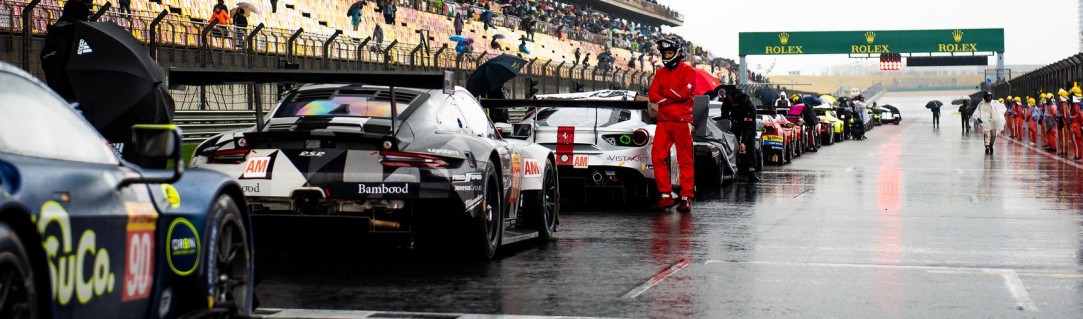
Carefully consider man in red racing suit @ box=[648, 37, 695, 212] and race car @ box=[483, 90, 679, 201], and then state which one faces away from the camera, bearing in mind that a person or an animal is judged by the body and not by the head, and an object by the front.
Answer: the race car

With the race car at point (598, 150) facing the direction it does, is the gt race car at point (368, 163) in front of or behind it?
behind

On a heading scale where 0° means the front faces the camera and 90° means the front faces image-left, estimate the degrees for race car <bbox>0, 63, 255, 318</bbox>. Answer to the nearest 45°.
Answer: approximately 225°

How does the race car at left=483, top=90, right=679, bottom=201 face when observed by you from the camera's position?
facing away from the viewer

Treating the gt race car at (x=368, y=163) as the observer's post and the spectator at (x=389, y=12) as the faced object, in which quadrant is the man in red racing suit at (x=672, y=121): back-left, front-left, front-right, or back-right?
front-right

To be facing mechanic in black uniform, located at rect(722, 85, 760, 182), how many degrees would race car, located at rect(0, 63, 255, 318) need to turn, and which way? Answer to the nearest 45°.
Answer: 0° — it already faces them

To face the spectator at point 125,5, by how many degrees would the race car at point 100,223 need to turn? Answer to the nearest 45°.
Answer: approximately 45° to its left

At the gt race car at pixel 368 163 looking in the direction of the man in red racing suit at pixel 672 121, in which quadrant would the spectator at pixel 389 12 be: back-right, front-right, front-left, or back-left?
front-left

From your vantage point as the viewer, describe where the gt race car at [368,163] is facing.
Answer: facing away from the viewer and to the right of the viewer

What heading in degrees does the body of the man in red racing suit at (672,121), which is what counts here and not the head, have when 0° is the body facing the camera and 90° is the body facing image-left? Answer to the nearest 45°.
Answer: approximately 45°

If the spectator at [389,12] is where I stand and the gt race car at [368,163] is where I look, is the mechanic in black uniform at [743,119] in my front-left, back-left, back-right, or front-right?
front-left

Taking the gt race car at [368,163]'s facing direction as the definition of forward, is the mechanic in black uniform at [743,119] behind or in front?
in front

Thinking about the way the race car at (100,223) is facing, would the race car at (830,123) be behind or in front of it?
in front

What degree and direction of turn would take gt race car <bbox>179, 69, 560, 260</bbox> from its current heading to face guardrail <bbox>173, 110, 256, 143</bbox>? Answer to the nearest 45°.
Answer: approximately 45° to its left

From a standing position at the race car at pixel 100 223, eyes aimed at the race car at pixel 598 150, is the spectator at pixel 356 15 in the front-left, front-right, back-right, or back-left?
front-left

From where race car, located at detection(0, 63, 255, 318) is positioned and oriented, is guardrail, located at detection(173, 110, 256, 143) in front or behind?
in front

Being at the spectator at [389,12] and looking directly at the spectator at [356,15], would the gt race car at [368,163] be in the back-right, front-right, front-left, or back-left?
front-left

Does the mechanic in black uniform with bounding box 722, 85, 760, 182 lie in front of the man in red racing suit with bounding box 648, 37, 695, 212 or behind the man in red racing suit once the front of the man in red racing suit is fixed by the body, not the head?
behind
